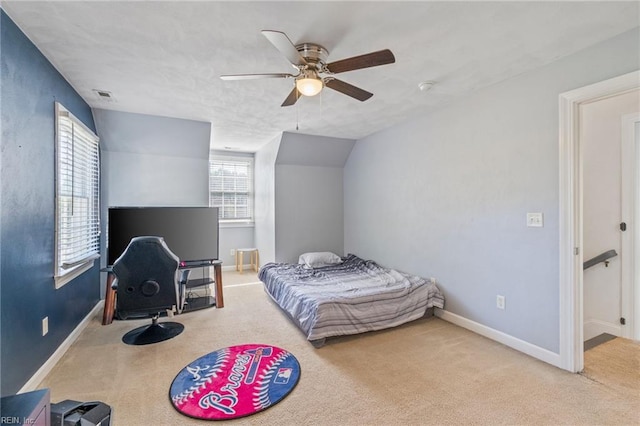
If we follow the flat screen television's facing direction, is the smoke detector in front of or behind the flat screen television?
in front

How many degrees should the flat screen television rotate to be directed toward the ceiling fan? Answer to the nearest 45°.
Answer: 0° — it already faces it

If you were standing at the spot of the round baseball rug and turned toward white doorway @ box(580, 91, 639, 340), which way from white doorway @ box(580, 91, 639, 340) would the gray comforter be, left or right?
left

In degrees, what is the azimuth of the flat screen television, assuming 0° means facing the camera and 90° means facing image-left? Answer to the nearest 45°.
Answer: approximately 0°

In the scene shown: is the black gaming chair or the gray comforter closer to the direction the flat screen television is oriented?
the black gaming chair

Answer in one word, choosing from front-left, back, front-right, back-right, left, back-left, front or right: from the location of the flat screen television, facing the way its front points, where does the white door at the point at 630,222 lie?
front-left

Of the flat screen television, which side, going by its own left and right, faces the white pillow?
left

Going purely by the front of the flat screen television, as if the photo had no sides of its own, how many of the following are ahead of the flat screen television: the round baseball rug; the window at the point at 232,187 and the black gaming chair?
2

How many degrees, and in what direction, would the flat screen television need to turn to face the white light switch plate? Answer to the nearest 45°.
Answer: approximately 45° to its left

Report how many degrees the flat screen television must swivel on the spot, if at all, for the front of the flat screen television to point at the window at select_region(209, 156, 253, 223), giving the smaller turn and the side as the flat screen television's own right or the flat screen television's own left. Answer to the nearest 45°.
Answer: approximately 135° to the flat screen television's own left

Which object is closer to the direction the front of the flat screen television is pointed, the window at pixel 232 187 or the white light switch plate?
the white light switch plate
